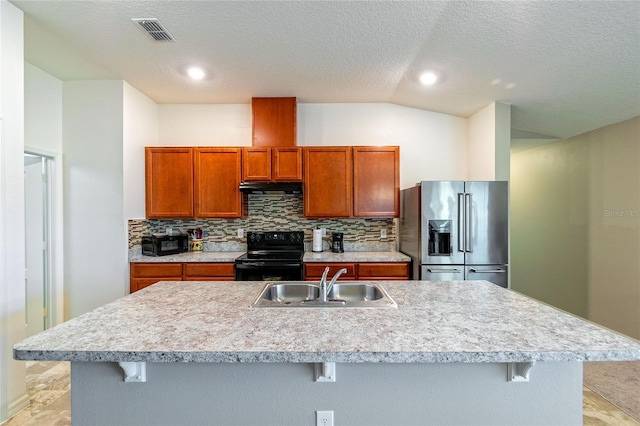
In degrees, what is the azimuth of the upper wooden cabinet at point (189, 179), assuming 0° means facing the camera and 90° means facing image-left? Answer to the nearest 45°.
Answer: approximately 0°

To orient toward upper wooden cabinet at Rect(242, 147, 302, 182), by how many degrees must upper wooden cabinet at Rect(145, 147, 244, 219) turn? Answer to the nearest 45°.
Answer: approximately 90° to its left

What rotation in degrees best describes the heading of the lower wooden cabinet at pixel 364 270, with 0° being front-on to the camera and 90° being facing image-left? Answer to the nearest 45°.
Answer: approximately 0°

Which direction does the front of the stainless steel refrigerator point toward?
toward the camera

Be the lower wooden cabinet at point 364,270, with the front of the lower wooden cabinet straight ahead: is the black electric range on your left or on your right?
on your right

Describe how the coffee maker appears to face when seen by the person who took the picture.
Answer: facing the viewer

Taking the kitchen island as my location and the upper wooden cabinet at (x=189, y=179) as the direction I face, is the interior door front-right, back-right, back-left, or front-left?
front-left

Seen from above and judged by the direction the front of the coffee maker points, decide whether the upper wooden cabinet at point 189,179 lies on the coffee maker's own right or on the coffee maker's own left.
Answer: on the coffee maker's own right

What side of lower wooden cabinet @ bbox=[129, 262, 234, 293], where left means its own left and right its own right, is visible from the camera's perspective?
front

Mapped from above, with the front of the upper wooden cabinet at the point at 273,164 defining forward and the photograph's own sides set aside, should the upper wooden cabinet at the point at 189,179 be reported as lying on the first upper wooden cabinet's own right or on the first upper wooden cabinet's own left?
on the first upper wooden cabinet's own right

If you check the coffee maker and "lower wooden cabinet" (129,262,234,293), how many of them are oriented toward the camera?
2

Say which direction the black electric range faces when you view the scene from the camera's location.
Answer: facing the viewer
